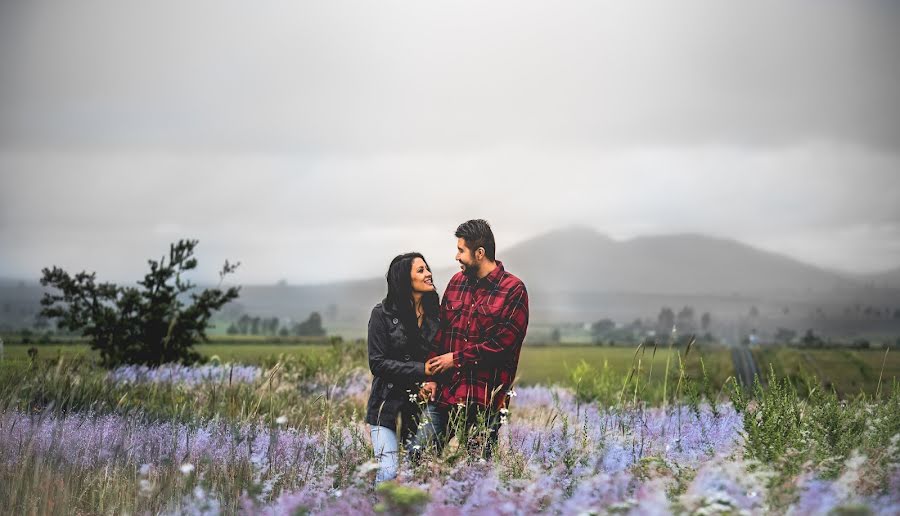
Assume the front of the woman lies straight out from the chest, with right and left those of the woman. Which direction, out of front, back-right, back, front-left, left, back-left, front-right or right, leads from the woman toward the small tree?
back

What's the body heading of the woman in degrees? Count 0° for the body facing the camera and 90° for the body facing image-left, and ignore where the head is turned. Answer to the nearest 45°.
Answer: approximately 315°

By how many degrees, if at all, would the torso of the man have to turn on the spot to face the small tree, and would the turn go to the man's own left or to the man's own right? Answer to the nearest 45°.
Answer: approximately 90° to the man's own right

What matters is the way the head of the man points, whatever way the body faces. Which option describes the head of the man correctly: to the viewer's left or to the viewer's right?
to the viewer's left

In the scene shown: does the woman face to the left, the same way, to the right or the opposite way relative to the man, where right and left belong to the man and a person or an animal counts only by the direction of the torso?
to the left

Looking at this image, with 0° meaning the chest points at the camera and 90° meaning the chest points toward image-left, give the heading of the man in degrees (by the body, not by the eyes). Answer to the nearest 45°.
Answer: approximately 45°
